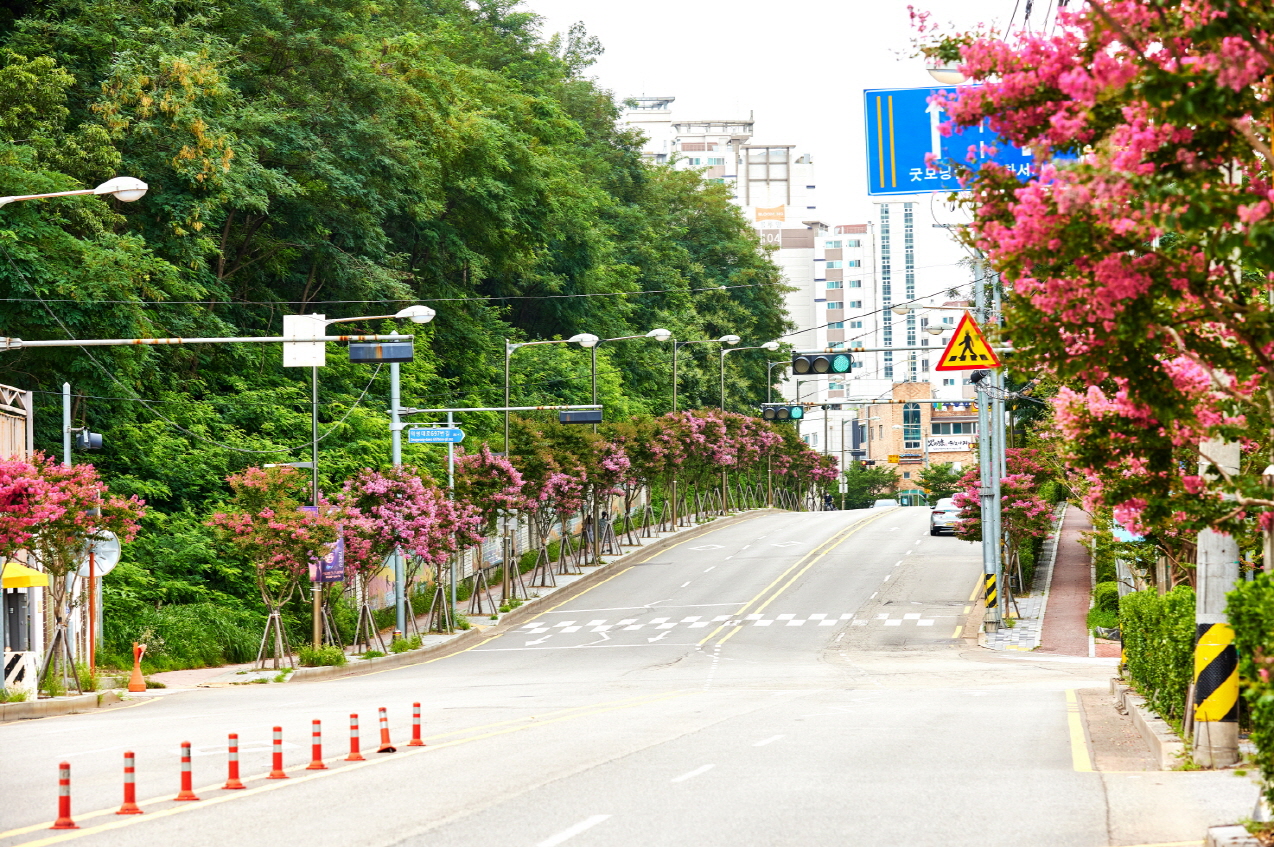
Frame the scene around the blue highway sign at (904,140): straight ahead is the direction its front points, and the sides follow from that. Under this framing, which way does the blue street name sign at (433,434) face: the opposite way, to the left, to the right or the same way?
the same way

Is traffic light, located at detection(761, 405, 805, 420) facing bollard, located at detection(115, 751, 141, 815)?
yes

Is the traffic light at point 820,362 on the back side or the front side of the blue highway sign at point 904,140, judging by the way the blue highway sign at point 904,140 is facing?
on the back side

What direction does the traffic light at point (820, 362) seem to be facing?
toward the camera

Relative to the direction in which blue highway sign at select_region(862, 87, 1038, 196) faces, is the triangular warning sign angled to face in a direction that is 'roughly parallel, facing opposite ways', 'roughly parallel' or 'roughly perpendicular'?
roughly parallel

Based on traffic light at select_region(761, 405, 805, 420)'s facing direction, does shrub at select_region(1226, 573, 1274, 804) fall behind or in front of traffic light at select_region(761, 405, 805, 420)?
in front

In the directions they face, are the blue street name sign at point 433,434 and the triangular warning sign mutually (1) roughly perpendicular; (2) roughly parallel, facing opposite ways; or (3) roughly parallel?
roughly parallel

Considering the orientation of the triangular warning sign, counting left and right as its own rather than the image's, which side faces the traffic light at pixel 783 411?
back

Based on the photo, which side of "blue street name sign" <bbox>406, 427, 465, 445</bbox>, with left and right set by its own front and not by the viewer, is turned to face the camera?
front

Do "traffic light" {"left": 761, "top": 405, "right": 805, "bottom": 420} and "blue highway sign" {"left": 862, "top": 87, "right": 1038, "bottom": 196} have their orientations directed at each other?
no

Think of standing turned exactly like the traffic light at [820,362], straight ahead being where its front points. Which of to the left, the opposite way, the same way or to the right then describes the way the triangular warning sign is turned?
the same way

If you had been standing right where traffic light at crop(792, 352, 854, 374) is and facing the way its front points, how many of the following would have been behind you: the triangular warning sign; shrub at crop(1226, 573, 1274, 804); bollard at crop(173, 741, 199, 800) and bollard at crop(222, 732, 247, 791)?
0

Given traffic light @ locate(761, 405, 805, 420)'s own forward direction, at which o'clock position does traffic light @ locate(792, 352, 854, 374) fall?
traffic light @ locate(792, 352, 854, 374) is roughly at 12 o'clock from traffic light @ locate(761, 405, 805, 420).

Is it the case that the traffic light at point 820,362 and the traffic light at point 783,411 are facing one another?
no

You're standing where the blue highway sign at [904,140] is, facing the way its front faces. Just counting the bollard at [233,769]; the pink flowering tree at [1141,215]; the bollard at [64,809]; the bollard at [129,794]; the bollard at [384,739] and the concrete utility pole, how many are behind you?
0

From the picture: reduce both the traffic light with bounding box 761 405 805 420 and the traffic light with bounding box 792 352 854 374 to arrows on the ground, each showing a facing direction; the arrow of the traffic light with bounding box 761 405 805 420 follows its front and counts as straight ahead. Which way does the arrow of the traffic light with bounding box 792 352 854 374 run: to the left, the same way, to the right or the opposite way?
the same way

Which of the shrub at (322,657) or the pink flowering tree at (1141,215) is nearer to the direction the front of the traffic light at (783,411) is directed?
the pink flowering tree

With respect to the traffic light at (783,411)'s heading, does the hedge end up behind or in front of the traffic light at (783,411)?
in front

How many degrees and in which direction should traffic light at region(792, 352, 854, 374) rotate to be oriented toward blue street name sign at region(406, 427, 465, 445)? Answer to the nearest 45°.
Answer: approximately 135° to its right

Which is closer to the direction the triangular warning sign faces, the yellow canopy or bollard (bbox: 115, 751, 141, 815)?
the bollard

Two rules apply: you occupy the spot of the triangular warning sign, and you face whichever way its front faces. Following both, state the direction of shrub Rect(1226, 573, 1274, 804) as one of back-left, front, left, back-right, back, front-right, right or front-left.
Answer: front
